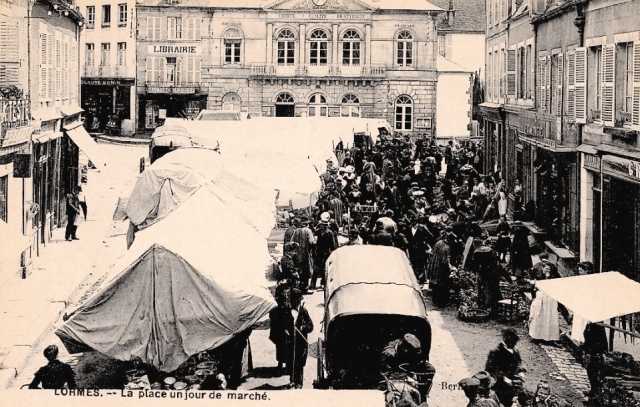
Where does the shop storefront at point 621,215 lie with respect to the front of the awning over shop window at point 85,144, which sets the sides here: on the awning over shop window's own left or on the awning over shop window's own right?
on the awning over shop window's own right

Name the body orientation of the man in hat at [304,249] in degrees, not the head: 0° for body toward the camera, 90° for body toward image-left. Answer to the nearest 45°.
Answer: approximately 180°

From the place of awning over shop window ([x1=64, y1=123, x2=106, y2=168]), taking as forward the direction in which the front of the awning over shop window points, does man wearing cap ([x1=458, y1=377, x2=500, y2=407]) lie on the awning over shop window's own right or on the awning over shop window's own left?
on the awning over shop window's own right

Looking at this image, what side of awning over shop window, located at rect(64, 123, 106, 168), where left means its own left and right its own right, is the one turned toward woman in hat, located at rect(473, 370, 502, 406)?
right

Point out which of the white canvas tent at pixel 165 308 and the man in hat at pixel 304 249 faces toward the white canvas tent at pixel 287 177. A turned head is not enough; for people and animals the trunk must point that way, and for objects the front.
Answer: the man in hat

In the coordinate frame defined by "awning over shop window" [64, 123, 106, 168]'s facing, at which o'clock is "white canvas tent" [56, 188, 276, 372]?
The white canvas tent is roughly at 3 o'clock from the awning over shop window.

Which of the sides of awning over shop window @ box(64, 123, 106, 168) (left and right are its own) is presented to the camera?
right
